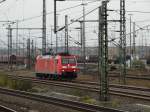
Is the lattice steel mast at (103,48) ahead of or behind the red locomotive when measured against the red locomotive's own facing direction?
ahead

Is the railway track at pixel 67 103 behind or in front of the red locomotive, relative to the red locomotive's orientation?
in front
